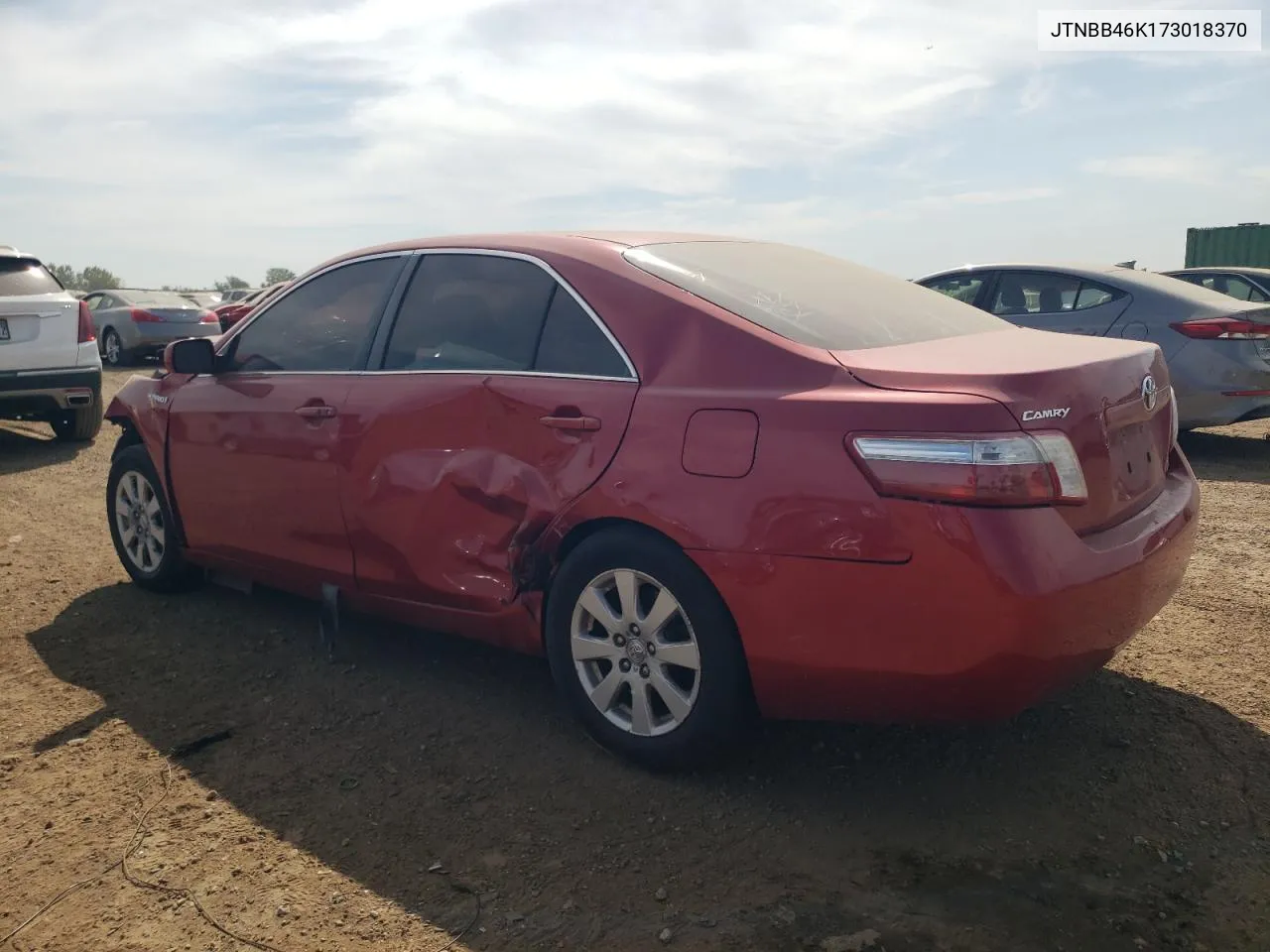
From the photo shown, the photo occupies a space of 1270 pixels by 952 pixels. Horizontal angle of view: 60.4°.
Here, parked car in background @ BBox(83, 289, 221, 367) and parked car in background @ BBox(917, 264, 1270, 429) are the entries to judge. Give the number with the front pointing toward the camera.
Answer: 0

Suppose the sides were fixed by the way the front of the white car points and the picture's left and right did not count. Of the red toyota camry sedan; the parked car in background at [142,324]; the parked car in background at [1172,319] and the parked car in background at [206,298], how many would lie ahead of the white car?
2

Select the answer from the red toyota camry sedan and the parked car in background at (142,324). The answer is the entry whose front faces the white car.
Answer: the red toyota camry sedan

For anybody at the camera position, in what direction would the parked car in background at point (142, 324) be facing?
facing away from the viewer and to the left of the viewer

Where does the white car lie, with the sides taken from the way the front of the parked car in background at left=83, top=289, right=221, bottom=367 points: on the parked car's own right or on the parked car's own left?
on the parked car's own left

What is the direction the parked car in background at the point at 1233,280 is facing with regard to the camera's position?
facing away from the viewer and to the left of the viewer

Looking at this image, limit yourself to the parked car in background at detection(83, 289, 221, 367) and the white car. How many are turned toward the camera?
0

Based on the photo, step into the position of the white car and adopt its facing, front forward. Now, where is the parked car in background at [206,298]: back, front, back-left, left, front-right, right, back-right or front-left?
front

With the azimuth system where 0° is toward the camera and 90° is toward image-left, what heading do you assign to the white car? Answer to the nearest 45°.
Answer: approximately 180°

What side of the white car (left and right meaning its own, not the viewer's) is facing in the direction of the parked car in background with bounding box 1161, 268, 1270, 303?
right

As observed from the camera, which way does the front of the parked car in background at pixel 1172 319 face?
facing away from the viewer and to the left of the viewer

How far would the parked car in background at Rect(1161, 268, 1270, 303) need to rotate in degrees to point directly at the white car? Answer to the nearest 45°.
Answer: approximately 90° to its left
